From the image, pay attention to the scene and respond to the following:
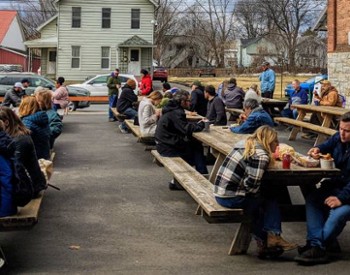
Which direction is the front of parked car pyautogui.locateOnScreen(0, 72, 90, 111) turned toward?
to the viewer's right

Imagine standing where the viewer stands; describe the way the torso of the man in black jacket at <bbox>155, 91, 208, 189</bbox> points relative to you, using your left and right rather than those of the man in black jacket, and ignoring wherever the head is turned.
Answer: facing to the right of the viewer

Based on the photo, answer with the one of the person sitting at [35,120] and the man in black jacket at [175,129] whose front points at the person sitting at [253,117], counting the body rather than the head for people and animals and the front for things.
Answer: the man in black jacket

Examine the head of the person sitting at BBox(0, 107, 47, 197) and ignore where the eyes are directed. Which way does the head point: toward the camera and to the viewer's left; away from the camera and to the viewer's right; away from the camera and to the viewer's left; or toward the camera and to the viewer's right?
away from the camera and to the viewer's left

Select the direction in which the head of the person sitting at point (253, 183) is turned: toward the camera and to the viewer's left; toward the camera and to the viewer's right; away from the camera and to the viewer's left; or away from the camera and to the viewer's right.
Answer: away from the camera and to the viewer's right

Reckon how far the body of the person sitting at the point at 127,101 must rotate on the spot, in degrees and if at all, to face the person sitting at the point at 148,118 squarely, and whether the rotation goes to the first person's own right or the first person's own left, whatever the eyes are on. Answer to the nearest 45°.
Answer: approximately 90° to the first person's own right

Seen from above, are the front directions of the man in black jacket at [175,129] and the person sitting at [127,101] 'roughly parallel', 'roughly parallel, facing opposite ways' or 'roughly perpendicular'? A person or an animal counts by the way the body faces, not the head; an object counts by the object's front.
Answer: roughly parallel

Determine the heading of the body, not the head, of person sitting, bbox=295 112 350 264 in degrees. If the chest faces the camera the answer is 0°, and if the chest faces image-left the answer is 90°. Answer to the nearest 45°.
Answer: approximately 45°

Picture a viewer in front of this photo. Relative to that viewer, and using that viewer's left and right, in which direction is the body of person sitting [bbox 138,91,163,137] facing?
facing to the right of the viewer

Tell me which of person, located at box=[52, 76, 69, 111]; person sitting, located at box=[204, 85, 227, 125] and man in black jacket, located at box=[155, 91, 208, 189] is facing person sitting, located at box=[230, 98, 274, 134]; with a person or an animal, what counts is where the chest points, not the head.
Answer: the man in black jacket

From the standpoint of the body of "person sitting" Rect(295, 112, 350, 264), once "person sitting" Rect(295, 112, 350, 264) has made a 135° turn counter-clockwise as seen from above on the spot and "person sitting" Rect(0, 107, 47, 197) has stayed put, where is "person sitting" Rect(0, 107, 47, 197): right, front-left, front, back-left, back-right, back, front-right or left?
back

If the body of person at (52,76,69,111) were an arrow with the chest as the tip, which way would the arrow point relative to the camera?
to the viewer's left
